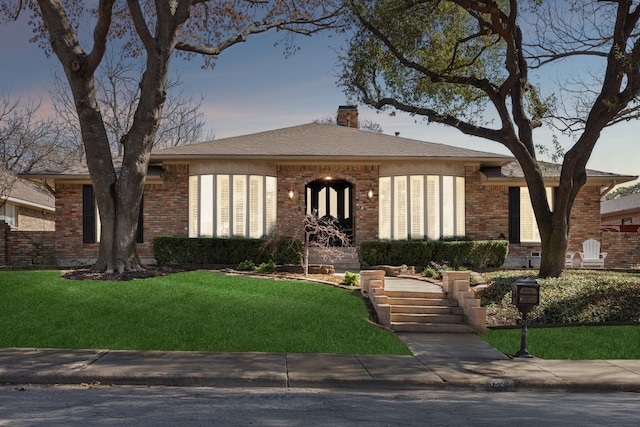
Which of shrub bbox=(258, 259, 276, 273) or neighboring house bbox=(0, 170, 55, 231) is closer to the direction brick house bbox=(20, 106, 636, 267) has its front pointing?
the shrub

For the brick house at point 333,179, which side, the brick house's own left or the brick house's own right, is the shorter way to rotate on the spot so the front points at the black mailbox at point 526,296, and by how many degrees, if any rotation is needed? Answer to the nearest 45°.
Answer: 0° — it already faces it

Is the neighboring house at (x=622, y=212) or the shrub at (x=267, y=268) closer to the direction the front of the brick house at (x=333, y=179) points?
the shrub

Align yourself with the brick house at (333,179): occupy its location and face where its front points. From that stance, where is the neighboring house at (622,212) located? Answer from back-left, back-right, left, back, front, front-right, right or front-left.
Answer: back-left

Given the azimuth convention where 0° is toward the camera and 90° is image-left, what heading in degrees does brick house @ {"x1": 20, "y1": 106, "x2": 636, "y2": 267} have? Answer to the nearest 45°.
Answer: approximately 0°

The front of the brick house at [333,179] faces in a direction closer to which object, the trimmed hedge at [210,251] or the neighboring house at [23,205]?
the trimmed hedge

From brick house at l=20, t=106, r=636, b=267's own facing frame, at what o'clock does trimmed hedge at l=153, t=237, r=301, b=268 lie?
The trimmed hedge is roughly at 2 o'clock from the brick house.

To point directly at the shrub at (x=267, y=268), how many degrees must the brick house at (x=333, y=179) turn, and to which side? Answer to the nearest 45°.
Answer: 0° — it already faces it

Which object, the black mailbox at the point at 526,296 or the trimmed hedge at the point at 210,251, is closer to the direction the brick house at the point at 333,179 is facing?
the black mailbox

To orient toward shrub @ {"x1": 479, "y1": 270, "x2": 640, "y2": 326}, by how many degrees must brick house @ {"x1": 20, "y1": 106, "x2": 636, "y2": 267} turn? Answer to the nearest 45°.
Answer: approximately 45° to its left

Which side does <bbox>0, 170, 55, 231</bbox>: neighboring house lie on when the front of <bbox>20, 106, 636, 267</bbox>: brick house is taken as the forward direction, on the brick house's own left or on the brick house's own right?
on the brick house's own right

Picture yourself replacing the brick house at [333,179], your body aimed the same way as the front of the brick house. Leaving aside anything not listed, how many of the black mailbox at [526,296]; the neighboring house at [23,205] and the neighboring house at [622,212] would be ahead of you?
1

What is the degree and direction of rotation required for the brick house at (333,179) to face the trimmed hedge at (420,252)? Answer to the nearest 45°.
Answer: approximately 45° to its left
